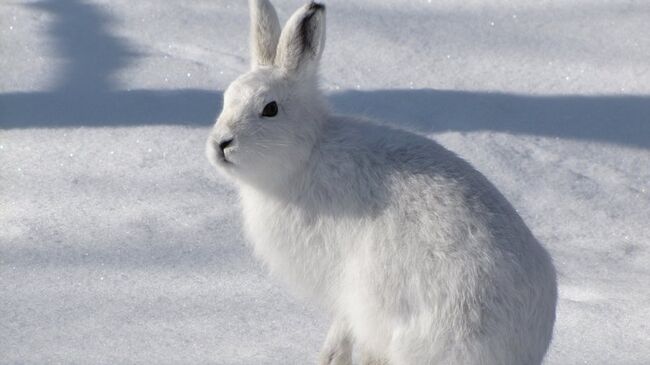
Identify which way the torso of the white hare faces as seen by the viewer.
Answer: to the viewer's left
